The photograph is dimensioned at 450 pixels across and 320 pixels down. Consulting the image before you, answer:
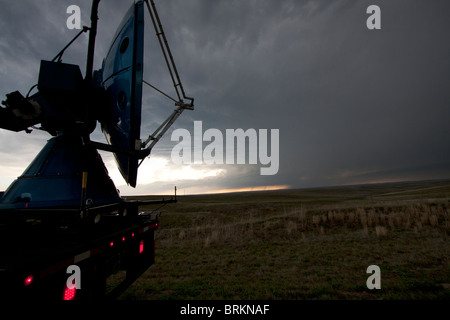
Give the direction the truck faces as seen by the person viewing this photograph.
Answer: facing away from the viewer and to the left of the viewer
